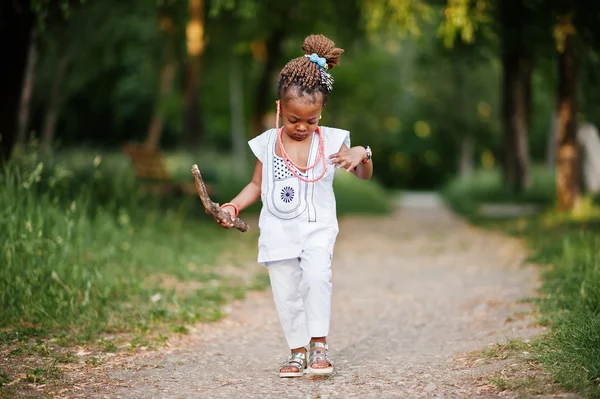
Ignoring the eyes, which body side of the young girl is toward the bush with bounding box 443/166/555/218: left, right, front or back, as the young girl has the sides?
back

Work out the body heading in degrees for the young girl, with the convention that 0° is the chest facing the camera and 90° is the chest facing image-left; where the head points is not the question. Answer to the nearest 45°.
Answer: approximately 0°

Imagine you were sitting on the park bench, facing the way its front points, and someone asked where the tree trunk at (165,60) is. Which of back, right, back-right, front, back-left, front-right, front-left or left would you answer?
back-left

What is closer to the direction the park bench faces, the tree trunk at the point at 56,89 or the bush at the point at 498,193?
the bush

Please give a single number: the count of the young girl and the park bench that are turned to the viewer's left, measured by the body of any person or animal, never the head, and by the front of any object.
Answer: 0

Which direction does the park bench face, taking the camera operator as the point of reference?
facing the viewer and to the right of the viewer

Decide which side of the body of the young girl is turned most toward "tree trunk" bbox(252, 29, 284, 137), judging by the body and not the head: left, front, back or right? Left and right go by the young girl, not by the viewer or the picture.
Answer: back

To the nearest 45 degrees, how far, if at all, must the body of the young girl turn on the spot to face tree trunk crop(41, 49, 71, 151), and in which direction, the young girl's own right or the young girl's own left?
approximately 180°

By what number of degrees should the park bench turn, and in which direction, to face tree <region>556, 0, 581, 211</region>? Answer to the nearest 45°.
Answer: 0° — it already faces it
